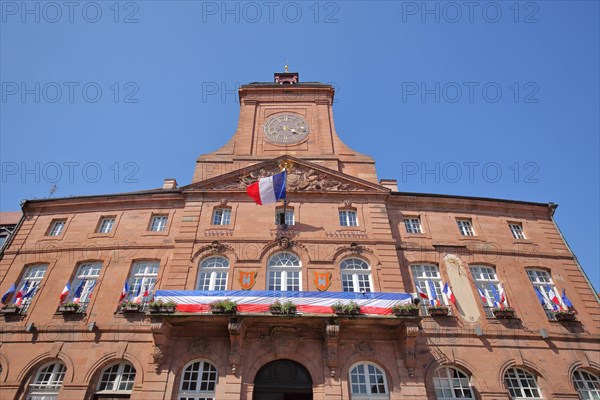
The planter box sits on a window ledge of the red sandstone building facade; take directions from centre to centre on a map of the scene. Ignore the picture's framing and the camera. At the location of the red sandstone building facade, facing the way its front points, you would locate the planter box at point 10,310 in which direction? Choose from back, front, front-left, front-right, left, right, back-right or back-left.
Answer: right

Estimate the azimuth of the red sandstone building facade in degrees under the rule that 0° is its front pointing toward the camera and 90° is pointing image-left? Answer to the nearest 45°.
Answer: approximately 0°
